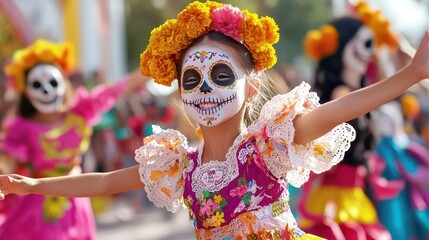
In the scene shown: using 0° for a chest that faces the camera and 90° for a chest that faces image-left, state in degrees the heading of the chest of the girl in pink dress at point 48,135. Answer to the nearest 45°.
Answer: approximately 0°
